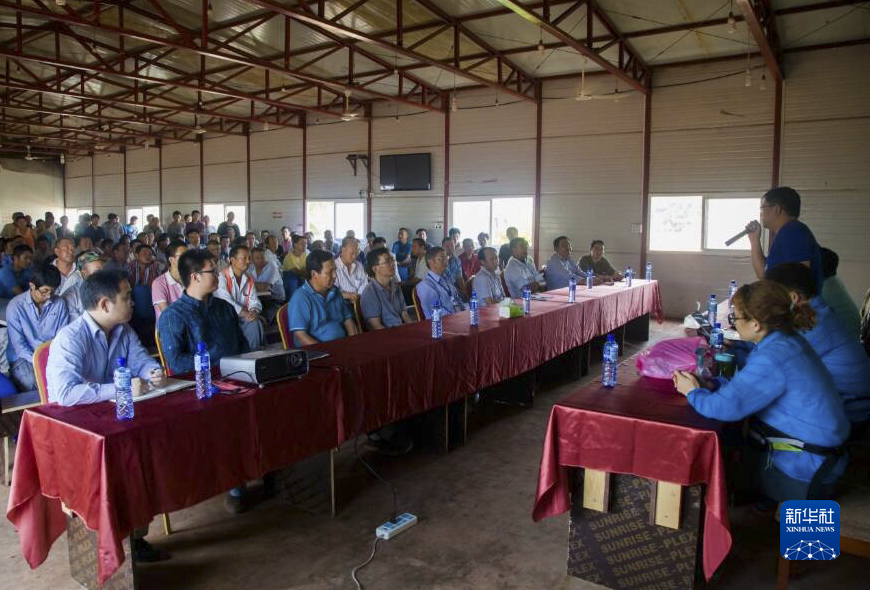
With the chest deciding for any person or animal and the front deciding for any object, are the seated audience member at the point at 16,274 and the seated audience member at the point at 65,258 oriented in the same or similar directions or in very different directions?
same or similar directions

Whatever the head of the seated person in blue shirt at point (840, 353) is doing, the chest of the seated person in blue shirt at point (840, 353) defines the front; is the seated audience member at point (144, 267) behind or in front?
in front

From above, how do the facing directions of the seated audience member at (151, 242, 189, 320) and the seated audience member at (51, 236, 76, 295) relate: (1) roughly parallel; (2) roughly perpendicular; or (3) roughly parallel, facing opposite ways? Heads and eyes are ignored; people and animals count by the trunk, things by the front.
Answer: roughly parallel

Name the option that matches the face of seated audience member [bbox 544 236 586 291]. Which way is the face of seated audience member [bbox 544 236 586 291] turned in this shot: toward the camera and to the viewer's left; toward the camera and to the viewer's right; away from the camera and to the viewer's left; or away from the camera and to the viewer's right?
toward the camera and to the viewer's right

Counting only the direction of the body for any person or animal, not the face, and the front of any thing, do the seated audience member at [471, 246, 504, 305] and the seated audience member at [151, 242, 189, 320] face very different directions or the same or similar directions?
same or similar directions

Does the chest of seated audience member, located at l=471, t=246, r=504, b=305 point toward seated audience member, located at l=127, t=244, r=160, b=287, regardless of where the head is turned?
no

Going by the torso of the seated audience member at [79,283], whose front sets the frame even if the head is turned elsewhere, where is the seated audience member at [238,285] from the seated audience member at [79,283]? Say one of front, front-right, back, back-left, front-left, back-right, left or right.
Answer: front

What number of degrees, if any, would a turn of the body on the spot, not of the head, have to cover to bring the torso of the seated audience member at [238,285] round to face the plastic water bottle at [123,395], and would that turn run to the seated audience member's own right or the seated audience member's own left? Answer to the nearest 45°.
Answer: approximately 45° to the seated audience member's own right

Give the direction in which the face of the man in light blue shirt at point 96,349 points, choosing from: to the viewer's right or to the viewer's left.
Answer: to the viewer's right

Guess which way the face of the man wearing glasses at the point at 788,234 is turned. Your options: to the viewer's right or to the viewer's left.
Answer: to the viewer's left

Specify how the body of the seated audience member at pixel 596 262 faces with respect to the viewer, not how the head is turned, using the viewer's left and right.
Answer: facing the viewer and to the right of the viewer

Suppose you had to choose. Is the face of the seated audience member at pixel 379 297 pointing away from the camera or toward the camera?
toward the camera

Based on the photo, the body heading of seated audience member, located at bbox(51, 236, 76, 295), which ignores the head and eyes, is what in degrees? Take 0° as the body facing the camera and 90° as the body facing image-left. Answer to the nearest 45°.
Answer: approximately 315°

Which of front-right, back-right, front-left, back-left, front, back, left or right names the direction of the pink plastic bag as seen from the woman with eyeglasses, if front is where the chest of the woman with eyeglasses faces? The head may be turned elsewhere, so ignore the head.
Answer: front-right

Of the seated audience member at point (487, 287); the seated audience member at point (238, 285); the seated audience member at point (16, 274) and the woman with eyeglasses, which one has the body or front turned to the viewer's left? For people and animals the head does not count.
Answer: the woman with eyeglasses

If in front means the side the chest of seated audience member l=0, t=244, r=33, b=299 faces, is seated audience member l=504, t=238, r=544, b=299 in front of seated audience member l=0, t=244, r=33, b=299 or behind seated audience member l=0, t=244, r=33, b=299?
in front

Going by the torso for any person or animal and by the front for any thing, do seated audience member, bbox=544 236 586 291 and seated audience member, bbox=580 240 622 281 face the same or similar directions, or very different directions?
same or similar directions

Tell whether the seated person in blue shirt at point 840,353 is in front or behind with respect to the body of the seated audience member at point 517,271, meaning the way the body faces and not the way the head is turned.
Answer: in front
